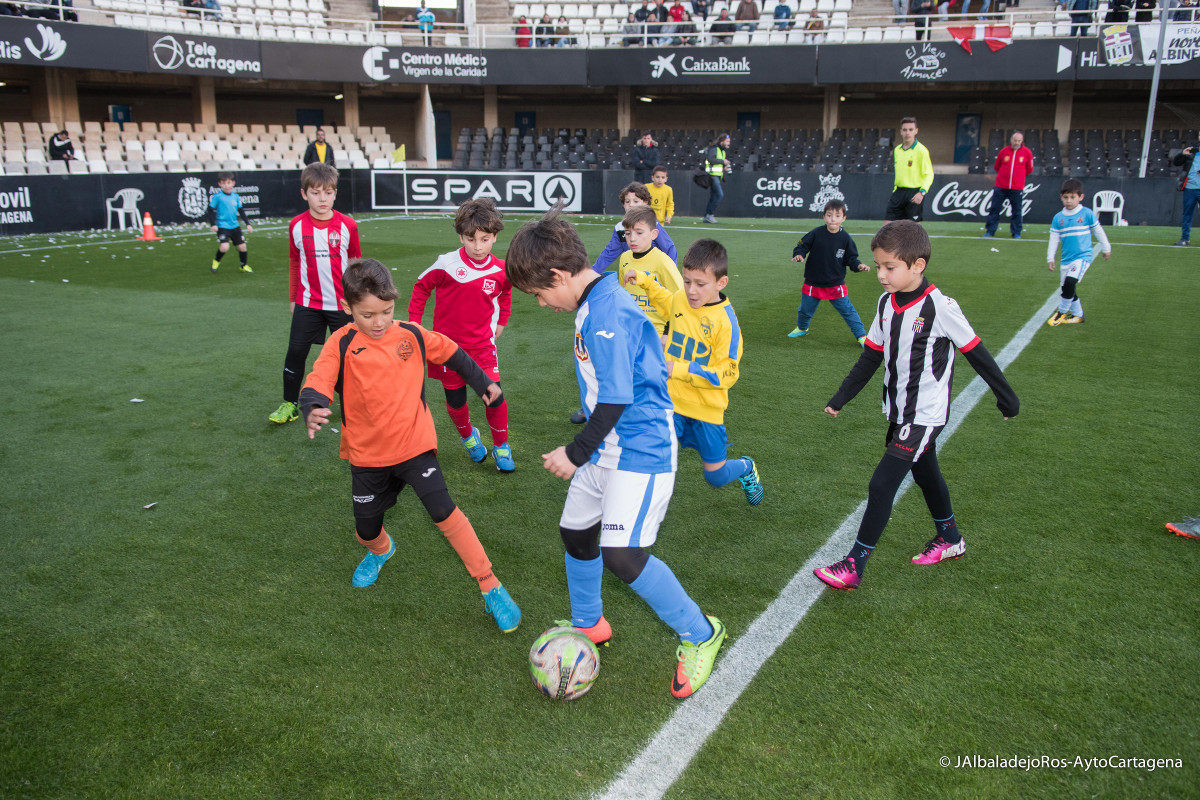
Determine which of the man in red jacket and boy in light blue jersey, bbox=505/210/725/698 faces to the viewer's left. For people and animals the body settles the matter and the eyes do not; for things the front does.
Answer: the boy in light blue jersey

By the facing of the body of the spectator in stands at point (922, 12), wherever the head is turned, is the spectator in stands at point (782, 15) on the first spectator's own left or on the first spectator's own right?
on the first spectator's own right

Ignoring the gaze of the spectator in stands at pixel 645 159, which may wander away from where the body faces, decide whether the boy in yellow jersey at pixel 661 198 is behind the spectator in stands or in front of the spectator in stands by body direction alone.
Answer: in front

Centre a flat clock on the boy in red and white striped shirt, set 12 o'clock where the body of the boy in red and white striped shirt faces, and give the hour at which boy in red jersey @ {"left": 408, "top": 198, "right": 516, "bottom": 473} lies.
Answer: The boy in red jersey is roughly at 11 o'clock from the boy in red and white striped shirt.

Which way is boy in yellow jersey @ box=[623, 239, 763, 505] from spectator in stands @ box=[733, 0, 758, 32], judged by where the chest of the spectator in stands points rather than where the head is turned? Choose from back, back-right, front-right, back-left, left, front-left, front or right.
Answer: front

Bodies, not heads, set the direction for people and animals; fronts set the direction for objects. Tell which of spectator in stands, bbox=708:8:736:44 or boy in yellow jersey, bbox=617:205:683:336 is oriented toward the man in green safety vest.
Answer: the spectator in stands

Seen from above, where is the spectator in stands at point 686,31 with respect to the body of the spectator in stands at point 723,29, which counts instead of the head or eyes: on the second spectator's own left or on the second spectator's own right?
on the second spectator's own right

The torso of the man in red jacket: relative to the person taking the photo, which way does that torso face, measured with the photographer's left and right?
facing the viewer

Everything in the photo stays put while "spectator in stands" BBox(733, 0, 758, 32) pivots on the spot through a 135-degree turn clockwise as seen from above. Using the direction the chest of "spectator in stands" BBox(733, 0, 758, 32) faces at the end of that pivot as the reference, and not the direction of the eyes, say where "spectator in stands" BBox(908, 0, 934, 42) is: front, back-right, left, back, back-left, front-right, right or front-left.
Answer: back-right

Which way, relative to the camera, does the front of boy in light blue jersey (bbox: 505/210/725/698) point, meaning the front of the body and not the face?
to the viewer's left

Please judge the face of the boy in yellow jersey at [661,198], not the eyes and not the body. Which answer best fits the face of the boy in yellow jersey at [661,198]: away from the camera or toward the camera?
toward the camera

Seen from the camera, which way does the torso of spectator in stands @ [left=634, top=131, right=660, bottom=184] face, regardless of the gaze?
toward the camera

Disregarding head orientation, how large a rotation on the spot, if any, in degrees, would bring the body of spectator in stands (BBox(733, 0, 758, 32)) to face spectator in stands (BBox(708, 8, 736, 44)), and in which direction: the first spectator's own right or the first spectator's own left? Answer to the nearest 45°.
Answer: approximately 90° to the first spectator's own right

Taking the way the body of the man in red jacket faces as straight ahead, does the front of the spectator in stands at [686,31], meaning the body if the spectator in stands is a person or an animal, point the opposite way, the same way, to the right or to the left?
the same way

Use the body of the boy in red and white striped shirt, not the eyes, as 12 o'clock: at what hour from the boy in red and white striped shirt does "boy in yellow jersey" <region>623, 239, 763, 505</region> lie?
The boy in yellow jersey is roughly at 11 o'clock from the boy in red and white striped shirt.

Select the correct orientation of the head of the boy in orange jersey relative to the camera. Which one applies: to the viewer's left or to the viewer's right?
to the viewer's right

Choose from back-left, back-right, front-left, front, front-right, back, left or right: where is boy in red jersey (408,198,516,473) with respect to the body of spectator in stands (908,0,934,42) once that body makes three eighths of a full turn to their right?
back-left

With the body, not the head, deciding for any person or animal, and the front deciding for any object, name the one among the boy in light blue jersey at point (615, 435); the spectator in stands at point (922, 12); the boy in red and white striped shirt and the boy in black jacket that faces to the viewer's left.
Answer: the boy in light blue jersey

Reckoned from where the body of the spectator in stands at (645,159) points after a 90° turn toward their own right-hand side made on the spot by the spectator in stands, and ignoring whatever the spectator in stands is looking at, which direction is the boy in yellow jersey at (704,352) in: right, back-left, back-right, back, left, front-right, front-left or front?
left

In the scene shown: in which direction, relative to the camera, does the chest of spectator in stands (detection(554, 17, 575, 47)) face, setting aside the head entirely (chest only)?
toward the camera

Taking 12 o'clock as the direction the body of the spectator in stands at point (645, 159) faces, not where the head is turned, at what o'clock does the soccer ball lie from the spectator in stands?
The soccer ball is roughly at 12 o'clock from the spectator in stands.
